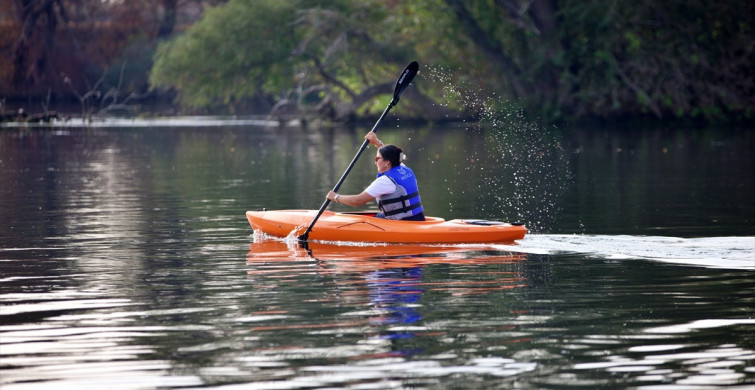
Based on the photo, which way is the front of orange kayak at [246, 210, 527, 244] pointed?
to the viewer's left

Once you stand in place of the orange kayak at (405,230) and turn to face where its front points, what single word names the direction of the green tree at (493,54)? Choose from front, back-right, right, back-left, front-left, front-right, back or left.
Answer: right

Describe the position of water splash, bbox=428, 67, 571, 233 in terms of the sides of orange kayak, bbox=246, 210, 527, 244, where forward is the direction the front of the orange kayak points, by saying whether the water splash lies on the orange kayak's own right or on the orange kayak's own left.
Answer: on the orange kayak's own right

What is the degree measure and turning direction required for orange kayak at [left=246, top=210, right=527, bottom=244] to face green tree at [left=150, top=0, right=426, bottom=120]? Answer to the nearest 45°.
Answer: approximately 90° to its right
